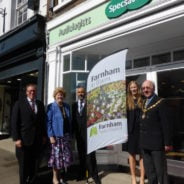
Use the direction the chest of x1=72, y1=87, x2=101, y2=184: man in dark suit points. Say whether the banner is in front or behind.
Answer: in front

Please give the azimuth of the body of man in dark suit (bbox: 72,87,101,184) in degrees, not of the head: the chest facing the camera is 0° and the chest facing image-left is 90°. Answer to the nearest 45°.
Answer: approximately 0°

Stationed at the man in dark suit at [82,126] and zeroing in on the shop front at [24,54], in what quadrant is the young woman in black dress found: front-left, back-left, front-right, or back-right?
back-right

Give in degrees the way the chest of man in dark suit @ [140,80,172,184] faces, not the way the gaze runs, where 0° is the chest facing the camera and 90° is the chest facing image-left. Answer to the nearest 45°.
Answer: approximately 45°

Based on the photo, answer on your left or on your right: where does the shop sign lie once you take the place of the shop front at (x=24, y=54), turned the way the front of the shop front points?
on your left

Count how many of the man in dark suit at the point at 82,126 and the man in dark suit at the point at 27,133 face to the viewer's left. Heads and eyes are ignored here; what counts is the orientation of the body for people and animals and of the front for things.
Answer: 0

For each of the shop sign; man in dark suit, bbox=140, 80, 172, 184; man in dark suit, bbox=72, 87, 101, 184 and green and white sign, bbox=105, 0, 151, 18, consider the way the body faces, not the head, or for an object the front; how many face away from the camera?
0

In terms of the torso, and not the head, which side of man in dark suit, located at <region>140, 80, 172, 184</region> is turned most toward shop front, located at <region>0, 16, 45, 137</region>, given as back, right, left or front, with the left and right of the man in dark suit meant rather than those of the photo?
right

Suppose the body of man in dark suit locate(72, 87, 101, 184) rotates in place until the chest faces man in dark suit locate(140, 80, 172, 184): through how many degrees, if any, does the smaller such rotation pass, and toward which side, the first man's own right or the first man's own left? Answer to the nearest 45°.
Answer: approximately 45° to the first man's own left

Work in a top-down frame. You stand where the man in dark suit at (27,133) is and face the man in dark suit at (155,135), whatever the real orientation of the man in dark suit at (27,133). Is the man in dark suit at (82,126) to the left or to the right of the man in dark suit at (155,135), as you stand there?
left

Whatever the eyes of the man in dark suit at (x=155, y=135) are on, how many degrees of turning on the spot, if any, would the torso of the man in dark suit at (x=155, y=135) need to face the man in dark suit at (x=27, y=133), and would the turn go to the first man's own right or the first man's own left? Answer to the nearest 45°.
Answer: approximately 45° to the first man's own right
